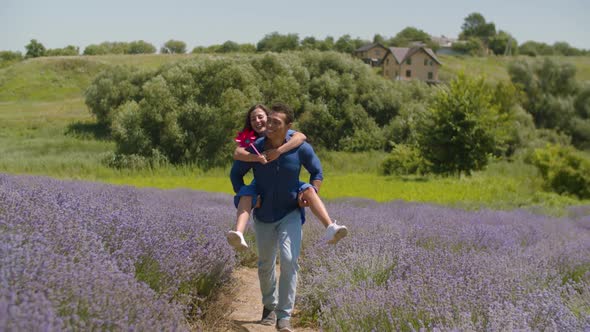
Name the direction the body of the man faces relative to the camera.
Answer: toward the camera

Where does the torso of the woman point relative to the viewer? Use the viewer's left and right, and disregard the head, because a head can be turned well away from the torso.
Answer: facing the viewer

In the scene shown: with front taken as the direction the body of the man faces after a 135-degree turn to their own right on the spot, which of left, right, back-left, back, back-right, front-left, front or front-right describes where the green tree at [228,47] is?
front-right

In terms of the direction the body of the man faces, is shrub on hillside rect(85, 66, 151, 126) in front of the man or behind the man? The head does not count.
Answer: behind

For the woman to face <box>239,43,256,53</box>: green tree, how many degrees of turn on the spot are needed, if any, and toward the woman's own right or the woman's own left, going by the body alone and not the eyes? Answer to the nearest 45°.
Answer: approximately 180°

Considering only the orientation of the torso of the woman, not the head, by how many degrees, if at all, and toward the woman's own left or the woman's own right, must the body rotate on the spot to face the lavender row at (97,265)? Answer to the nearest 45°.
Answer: approximately 45° to the woman's own right

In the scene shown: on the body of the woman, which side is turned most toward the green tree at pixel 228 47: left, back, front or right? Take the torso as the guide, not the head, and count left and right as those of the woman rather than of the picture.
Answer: back

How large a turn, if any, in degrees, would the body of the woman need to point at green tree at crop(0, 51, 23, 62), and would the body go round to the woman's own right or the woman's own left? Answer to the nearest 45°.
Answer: approximately 135° to the woman's own right

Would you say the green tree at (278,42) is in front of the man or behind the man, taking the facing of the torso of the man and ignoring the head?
behind

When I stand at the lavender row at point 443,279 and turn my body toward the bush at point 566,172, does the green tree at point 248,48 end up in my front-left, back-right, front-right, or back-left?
front-left

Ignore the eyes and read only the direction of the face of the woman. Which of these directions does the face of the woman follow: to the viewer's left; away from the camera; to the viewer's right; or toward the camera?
toward the camera

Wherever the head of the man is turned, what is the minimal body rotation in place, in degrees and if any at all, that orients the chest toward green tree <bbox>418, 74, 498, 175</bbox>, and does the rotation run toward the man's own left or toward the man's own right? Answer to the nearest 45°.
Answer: approximately 180°

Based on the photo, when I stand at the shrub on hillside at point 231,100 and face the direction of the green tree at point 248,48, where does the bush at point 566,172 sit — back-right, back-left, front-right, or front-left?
back-right

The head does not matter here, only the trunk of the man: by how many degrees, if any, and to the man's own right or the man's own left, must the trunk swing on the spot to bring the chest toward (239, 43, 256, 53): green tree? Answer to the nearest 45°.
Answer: approximately 180°

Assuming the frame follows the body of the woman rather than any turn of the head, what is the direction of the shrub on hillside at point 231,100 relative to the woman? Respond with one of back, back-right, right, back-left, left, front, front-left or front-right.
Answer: back
